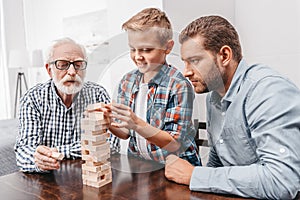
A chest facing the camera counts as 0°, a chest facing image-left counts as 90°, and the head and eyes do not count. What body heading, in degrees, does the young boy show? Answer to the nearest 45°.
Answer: approximately 45°
